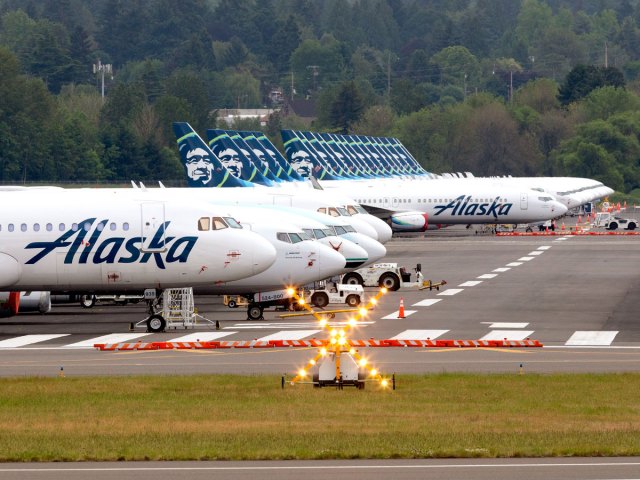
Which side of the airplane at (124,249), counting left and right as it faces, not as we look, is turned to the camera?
right

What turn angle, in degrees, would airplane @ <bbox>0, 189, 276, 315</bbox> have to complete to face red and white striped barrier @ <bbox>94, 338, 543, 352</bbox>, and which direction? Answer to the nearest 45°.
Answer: approximately 45° to its right
